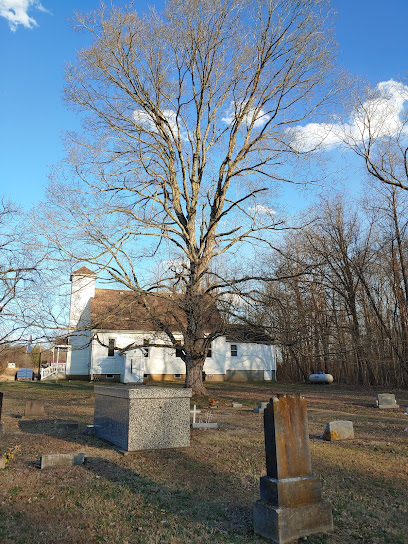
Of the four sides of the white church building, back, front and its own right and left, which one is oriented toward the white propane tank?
back

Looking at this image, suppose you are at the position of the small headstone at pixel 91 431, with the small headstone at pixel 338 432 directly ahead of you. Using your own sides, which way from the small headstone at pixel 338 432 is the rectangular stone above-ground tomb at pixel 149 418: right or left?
right

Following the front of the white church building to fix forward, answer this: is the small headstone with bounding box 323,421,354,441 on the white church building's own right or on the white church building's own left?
on the white church building's own left

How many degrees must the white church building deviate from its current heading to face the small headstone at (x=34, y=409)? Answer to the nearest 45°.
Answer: approximately 90° to its left

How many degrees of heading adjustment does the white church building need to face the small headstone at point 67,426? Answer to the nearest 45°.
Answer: approximately 90° to its left

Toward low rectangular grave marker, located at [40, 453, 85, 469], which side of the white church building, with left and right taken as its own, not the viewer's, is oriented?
left

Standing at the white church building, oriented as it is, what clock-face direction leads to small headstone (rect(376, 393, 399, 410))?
The small headstone is roughly at 8 o'clock from the white church building.

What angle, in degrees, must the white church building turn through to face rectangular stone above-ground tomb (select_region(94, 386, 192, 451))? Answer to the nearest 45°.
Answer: approximately 90° to its left

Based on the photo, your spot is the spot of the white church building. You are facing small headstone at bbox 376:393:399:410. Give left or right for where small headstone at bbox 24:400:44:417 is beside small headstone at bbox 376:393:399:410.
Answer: right

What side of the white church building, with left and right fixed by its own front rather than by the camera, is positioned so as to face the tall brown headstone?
left

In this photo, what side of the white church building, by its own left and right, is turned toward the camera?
left
